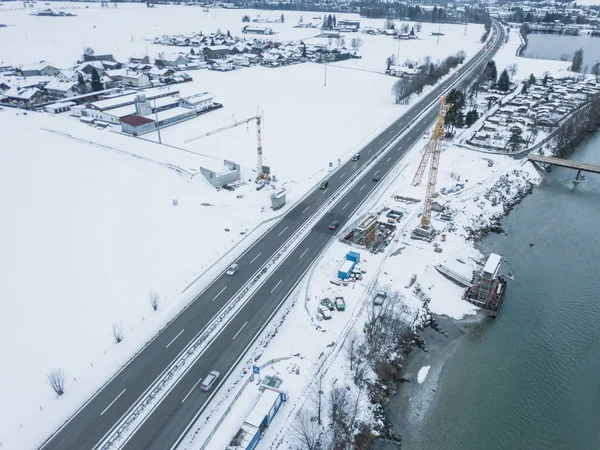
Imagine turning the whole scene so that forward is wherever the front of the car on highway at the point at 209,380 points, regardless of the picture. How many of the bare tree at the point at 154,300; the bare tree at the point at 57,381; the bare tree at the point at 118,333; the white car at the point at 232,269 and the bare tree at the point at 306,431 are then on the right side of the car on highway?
1

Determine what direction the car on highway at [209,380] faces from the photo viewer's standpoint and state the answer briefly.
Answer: facing away from the viewer and to the right of the viewer

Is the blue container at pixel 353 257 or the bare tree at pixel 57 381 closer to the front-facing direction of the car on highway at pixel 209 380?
the blue container

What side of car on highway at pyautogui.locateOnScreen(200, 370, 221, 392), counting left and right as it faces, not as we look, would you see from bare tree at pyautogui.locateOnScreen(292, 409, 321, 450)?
right

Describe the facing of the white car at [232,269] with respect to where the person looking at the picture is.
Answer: facing the viewer and to the left of the viewer

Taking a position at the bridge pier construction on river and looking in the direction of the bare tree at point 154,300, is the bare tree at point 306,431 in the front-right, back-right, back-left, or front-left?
front-left

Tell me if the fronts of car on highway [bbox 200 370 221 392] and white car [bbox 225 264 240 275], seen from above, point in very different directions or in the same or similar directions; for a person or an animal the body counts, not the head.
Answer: very different directions

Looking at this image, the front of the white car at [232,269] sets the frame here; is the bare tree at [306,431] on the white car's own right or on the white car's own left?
on the white car's own left

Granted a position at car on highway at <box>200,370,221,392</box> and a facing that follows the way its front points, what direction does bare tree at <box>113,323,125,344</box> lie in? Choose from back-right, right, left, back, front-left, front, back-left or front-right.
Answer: left

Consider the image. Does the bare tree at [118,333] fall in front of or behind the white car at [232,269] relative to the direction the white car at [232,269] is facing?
in front

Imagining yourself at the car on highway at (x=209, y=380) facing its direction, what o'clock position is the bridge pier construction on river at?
The bridge pier construction on river is roughly at 1 o'clock from the car on highway.

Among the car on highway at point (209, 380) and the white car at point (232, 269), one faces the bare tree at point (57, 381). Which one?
the white car

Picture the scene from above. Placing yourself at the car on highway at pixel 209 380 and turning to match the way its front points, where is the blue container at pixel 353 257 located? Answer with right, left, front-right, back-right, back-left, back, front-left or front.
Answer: front

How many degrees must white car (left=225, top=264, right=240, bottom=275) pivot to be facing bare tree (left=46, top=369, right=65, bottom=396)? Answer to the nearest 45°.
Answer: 0° — it already faces it

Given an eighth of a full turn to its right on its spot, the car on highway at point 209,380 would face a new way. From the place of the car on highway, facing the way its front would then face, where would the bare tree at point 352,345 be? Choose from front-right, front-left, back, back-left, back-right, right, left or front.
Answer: front

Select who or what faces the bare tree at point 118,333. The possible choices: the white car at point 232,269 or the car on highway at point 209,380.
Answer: the white car
